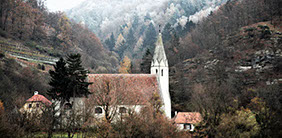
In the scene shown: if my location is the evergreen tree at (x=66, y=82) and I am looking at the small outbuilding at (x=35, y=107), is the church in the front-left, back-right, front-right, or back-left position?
back-left

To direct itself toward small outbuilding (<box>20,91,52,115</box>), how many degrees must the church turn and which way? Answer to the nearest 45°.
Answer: approximately 135° to its right

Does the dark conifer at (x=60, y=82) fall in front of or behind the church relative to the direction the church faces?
behind

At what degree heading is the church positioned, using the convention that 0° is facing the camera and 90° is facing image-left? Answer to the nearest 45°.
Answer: approximately 270°
